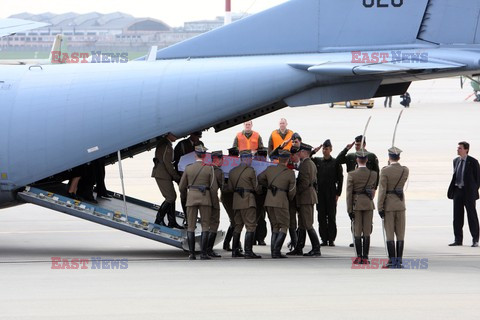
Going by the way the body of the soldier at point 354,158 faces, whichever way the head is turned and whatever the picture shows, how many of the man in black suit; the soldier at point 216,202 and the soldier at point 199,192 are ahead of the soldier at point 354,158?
2

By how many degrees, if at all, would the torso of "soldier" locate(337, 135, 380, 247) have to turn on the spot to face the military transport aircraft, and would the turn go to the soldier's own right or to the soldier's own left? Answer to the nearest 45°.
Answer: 0° — they already face it

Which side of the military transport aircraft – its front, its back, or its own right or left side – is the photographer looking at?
left

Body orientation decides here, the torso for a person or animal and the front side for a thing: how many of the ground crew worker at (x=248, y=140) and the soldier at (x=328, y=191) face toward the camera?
2

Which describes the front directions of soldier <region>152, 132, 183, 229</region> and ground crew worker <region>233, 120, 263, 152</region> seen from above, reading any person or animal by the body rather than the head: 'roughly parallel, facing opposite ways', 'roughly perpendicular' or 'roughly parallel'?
roughly perpendicular

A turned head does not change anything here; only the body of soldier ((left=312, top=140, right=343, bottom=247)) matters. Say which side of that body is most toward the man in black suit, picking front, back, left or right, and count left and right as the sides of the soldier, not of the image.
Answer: left

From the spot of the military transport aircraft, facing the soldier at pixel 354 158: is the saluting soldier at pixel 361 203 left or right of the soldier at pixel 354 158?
right
